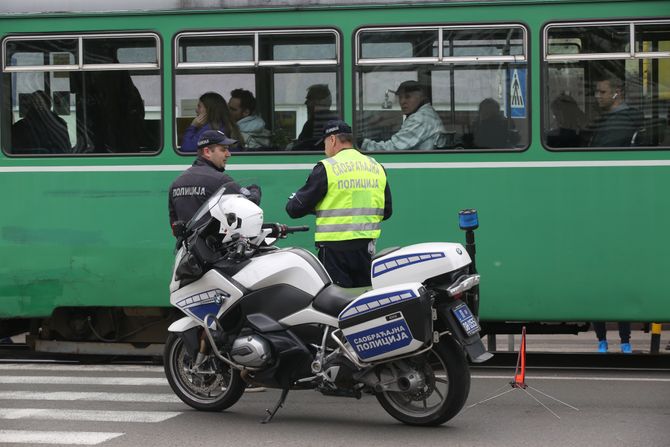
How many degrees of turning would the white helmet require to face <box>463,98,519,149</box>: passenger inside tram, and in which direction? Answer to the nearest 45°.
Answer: approximately 135° to its right

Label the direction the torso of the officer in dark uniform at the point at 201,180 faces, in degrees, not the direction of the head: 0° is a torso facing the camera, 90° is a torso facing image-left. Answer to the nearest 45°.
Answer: approximately 225°

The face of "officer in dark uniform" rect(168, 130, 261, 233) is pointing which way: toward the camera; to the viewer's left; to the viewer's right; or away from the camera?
to the viewer's right

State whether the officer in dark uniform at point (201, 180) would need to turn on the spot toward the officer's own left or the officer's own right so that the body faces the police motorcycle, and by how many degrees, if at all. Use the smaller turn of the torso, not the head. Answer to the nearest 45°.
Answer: approximately 90° to the officer's own right

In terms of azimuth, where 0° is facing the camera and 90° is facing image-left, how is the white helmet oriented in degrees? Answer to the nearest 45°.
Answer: approximately 90°

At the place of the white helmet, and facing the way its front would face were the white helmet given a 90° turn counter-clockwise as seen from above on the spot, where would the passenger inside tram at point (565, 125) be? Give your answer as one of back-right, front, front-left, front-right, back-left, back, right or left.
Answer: back-left

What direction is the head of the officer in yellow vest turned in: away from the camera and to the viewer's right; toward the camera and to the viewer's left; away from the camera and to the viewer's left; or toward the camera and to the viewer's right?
away from the camera and to the viewer's left

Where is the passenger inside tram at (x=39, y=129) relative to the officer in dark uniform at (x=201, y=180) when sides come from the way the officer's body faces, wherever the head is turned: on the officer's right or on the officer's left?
on the officer's left
